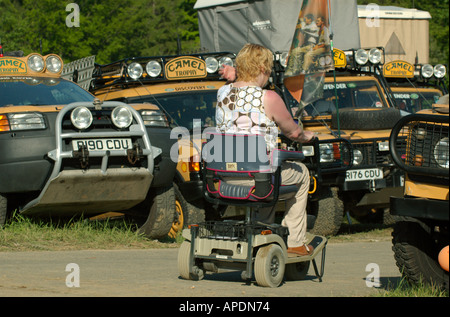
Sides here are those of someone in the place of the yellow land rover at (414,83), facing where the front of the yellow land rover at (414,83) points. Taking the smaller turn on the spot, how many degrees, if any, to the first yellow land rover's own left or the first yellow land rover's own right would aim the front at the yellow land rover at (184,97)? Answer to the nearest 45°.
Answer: approximately 90° to the first yellow land rover's own right

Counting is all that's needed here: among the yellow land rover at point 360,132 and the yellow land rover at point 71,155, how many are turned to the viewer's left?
0

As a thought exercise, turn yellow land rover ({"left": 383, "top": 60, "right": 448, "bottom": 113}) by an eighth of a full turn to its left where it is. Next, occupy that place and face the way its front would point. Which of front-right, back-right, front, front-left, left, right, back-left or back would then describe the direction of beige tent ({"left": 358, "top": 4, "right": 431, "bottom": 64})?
left

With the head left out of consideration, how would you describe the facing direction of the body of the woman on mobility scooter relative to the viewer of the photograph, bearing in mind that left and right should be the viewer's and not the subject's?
facing away from the viewer and to the right of the viewer

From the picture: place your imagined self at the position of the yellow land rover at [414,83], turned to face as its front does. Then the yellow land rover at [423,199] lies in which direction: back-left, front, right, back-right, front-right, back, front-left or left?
front-right

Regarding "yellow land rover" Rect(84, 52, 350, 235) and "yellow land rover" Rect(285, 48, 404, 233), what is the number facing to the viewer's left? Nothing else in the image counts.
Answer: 0

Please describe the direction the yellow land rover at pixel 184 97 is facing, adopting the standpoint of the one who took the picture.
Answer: facing the viewer and to the right of the viewer
